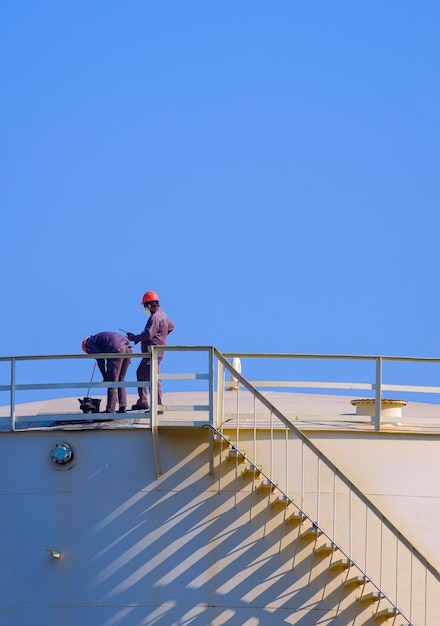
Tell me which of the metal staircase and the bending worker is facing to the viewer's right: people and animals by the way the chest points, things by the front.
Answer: the metal staircase

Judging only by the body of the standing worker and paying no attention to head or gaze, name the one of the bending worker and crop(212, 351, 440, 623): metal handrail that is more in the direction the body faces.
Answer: the bending worker

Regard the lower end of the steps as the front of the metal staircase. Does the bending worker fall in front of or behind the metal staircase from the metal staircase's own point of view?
behind

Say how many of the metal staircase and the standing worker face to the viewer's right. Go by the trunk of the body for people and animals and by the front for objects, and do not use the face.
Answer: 1

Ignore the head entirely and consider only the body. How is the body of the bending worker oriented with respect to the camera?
to the viewer's left

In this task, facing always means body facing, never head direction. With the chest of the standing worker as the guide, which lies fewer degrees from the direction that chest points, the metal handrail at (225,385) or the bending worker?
the bending worker

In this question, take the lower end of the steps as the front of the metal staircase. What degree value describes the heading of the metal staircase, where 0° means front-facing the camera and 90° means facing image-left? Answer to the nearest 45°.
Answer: approximately 270°

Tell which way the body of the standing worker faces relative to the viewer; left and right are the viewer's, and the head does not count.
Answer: facing to the left of the viewer

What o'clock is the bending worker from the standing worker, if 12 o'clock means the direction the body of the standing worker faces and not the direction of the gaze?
The bending worker is roughly at 1 o'clock from the standing worker.

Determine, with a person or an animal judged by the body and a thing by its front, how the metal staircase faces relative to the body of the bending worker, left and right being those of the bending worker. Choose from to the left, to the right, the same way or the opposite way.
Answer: the opposite way

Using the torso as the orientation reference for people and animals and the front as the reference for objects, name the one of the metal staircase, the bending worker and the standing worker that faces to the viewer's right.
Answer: the metal staircase

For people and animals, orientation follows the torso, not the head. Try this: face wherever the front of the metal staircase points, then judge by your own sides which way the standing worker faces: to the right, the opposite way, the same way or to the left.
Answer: the opposite way
